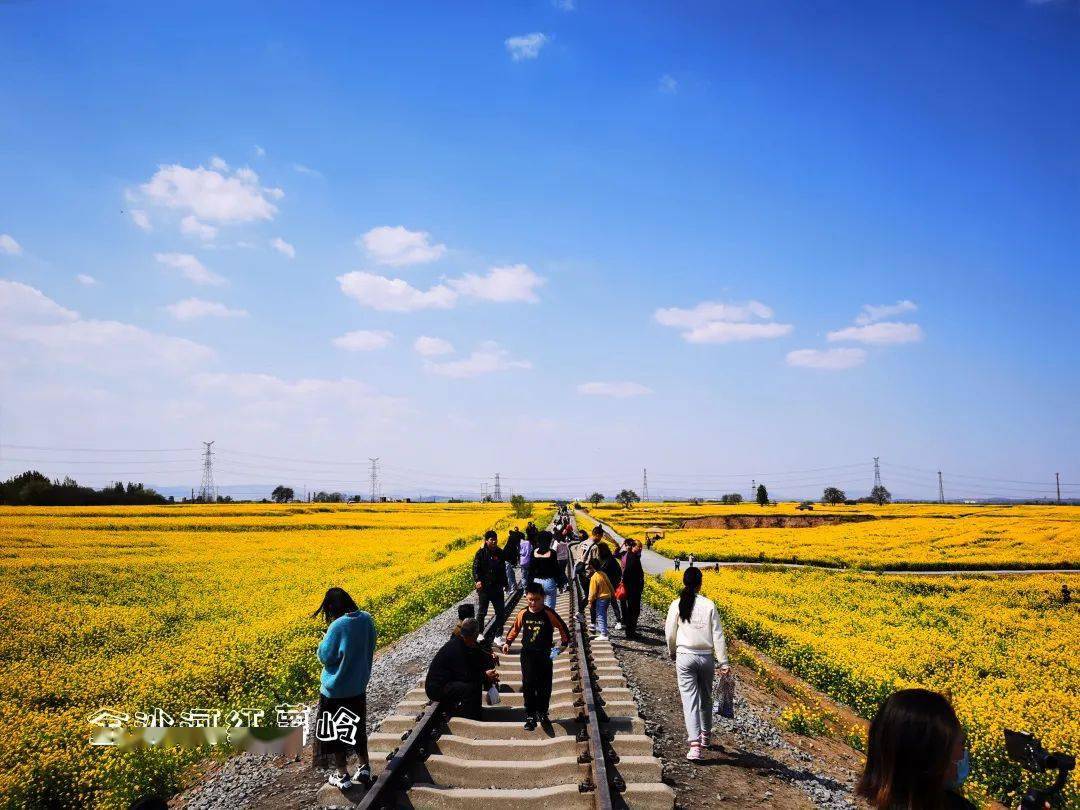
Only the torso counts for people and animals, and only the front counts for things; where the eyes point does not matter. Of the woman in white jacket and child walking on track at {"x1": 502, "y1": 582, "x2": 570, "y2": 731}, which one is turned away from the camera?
the woman in white jacket

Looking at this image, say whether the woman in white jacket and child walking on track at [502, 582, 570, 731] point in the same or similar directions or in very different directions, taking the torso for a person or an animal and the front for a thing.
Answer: very different directions

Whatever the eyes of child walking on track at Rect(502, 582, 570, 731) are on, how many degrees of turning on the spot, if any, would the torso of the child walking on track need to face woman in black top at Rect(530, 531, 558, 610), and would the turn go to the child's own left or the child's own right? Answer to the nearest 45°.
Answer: approximately 180°

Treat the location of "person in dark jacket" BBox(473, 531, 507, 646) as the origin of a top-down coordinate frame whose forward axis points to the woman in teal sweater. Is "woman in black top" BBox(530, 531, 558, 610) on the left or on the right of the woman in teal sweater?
left

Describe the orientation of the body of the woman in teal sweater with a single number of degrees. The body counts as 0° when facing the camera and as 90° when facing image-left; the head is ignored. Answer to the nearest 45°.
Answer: approximately 135°

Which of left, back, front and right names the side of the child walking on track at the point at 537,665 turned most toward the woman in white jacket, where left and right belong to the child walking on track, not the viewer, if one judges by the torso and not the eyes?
left

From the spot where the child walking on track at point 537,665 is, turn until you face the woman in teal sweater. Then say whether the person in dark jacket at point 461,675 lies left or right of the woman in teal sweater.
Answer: right

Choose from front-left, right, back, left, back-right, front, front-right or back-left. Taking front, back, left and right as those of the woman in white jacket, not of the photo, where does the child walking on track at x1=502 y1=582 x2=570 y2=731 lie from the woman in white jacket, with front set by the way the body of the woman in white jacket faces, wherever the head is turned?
left

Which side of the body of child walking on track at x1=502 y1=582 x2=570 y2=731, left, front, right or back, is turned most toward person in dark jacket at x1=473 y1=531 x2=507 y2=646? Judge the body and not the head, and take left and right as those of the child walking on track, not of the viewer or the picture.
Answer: back

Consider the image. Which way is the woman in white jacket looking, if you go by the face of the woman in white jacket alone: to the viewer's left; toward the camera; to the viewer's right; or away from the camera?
away from the camera

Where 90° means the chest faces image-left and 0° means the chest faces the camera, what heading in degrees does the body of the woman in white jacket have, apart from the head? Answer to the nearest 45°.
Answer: approximately 180°

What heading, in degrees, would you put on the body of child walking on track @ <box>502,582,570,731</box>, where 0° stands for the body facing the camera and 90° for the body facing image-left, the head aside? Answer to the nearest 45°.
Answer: approximately 0°

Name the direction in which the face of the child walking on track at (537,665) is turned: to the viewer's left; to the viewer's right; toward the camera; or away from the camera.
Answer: toward the camera

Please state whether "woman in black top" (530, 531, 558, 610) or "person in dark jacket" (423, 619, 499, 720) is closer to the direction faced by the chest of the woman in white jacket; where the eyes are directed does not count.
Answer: the woman in black top
